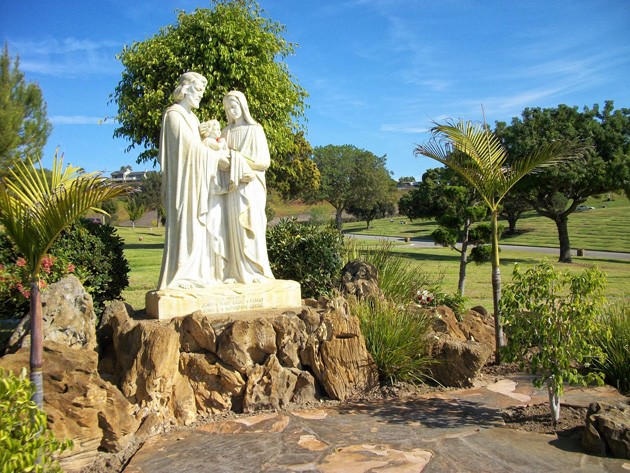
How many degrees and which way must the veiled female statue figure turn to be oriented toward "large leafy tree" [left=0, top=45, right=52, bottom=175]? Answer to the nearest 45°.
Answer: approximately 90° to its right

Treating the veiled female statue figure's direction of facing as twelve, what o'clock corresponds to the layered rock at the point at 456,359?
The layered rock is roughly at 8 o'clock from the veiled female statue figure.

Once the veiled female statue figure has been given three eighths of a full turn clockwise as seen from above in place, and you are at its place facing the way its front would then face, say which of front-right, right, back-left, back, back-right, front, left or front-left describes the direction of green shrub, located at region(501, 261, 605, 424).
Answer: back-right

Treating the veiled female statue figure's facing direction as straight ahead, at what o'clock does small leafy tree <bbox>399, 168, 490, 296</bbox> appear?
The small leafy tree is roughly at 6 o'clock from the veiled female statue figure.

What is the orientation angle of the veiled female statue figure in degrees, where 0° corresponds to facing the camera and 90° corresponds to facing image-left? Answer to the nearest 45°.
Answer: approximately 45°

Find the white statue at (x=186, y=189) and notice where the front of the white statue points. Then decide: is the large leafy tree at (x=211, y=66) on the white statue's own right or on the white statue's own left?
on the white statue's own left

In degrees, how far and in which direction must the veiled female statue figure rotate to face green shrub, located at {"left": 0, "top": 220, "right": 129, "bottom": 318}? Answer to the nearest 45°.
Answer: approximately 90° to its right

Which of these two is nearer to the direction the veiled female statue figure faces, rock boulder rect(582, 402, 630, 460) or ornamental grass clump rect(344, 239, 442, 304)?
the rock boulder

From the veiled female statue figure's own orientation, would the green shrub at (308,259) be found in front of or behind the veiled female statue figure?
behind
